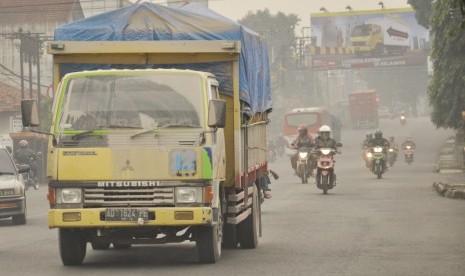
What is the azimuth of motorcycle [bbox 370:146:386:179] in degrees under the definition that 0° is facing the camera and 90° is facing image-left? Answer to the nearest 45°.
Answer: approximately 0°

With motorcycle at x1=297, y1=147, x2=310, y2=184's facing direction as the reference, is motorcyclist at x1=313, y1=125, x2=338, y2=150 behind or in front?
in front

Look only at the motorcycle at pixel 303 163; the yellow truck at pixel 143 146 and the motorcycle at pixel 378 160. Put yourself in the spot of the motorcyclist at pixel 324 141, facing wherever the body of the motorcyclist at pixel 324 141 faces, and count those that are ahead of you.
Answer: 1

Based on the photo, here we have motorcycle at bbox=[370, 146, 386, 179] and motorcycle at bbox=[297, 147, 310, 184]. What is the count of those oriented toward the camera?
2

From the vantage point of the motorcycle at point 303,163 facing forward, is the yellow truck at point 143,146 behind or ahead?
ahead

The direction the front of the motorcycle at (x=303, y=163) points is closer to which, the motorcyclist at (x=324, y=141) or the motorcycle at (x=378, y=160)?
the motorcyclist
